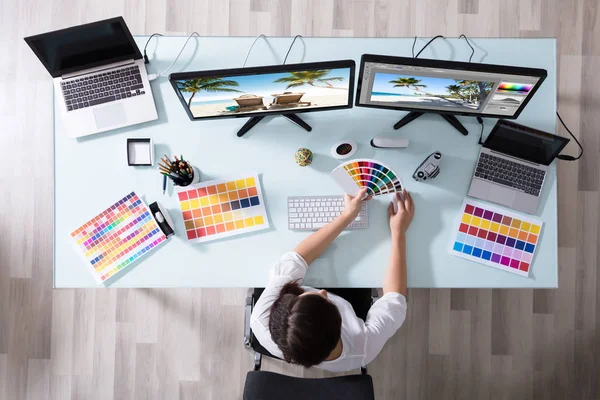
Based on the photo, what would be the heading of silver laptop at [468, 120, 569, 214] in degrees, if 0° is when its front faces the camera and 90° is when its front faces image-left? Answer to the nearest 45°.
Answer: approximately 0°

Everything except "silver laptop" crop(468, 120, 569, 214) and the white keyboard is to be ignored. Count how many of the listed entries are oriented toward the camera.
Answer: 2
